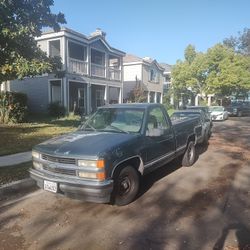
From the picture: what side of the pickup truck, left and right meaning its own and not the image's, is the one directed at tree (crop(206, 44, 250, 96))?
back

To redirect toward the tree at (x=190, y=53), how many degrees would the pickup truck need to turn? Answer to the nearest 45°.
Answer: approximately 135° to its right

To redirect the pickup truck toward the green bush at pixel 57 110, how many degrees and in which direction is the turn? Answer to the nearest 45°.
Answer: approximately 135° to its right

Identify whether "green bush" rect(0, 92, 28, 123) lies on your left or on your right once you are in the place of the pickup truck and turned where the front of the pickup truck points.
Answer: on your right

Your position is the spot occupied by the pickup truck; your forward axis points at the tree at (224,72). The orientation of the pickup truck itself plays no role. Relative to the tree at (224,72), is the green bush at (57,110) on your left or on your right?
left

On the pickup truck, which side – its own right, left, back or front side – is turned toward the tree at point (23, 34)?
right
